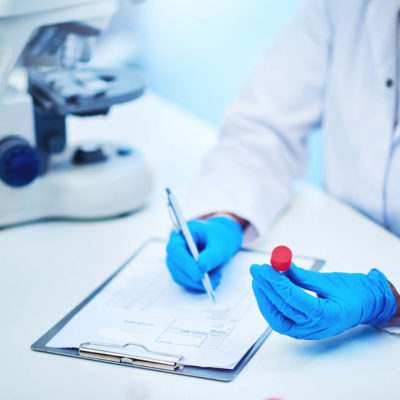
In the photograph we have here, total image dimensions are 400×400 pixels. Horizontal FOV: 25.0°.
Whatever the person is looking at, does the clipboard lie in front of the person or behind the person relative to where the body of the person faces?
in front

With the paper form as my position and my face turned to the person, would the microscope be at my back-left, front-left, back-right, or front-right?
front-left

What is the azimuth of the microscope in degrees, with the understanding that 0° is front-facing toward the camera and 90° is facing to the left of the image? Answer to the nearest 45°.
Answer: approximately 270°

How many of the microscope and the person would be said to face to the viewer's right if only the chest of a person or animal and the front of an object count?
1

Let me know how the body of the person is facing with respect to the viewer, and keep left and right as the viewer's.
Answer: facing the viewer and to the left of the viewer
